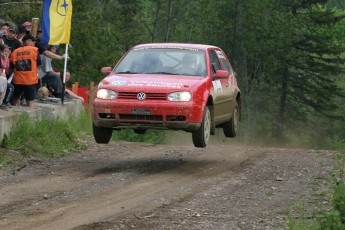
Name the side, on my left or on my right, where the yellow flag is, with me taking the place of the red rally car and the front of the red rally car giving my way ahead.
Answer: on my right

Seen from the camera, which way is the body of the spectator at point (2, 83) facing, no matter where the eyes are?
to the viewer's right

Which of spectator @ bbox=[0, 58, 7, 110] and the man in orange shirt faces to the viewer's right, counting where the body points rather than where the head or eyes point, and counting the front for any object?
the spectator

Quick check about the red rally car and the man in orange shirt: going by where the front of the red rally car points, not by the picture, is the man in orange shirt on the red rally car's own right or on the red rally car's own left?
on the red rally car's own right

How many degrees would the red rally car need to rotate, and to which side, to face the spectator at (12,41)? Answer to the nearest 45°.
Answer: approximately 90° to its right

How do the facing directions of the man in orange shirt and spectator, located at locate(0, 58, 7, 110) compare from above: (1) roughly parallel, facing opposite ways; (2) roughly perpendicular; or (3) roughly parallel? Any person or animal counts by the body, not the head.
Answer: roughly perpendicular
